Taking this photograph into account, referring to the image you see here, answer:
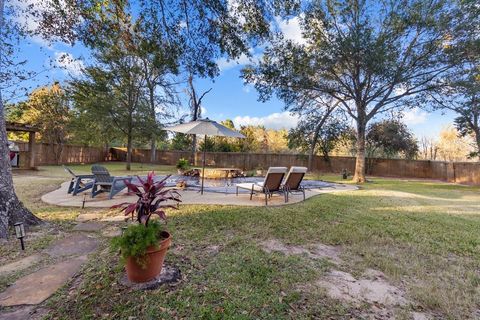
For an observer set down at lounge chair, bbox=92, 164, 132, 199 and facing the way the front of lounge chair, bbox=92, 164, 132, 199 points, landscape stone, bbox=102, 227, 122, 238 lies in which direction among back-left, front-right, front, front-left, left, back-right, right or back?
back-right

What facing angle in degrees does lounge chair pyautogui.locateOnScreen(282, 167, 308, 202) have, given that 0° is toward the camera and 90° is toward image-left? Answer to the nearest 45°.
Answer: approximately 135°

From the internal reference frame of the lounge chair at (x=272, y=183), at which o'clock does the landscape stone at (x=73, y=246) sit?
The landscape stone is roughly at 9 o'clock from the lounge chair.

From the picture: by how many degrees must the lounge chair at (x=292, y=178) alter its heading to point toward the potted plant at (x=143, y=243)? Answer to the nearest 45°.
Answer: approximately 135° to its left

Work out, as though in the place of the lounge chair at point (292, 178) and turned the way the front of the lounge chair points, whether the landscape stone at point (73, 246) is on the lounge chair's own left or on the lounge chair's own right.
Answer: on the lounge chair's own left

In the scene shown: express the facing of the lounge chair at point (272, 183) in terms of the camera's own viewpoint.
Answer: facing away from the viewer and to the left of the viewer

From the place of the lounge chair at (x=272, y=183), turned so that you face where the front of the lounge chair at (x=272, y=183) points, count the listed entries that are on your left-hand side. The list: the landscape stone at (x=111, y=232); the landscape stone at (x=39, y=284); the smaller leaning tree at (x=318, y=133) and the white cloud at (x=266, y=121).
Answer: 2

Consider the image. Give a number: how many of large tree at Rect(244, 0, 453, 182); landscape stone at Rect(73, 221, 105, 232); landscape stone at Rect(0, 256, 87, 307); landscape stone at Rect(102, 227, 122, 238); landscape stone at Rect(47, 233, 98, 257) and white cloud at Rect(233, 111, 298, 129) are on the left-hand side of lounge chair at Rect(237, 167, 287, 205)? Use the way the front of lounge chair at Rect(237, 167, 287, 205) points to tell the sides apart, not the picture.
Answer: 4

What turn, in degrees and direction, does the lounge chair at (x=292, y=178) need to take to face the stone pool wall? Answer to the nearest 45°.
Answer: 0° — it already faces it

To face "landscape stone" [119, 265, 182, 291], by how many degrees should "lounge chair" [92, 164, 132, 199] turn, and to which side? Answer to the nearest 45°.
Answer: approximately 135° to its right

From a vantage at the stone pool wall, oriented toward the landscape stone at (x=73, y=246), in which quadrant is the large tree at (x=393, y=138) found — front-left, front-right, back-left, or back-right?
back-left

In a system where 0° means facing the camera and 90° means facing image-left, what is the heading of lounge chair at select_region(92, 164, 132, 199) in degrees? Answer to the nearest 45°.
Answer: approximately 225°
